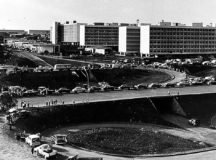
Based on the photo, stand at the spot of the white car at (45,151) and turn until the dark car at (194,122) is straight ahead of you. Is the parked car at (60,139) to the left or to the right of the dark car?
left

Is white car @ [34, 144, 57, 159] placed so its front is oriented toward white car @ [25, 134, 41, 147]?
no

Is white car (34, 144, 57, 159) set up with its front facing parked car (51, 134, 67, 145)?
no
